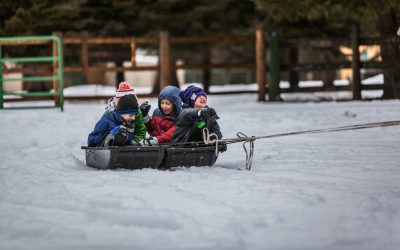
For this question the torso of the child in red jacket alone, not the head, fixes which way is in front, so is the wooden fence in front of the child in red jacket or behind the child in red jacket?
behind

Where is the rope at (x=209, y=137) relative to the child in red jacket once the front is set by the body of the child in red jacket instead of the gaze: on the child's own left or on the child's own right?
on the child's own left

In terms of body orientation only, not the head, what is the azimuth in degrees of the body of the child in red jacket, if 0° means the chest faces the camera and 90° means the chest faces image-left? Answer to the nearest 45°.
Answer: approximately 45°

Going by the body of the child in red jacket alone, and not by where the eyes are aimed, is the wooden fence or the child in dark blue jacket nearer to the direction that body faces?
the child in dark blue jacket

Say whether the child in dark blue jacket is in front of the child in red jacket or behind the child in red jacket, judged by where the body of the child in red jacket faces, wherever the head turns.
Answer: in front

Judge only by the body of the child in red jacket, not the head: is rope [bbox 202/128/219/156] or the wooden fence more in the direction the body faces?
the rope
